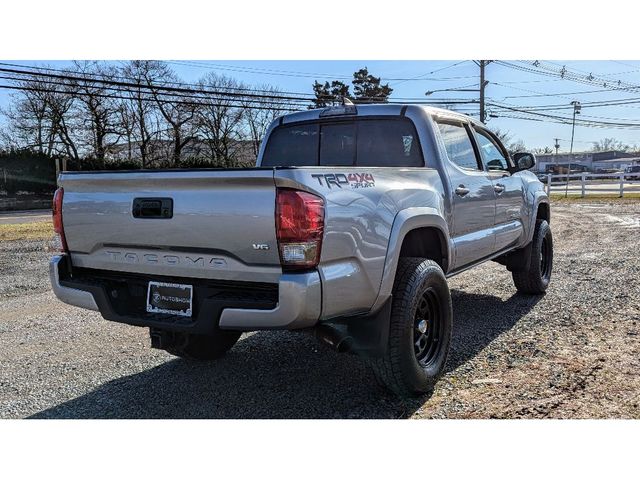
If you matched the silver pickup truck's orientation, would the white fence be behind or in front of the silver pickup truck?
in front

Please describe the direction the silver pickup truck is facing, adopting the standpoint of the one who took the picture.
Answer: facing away from the viewer and to the right of the viewer
